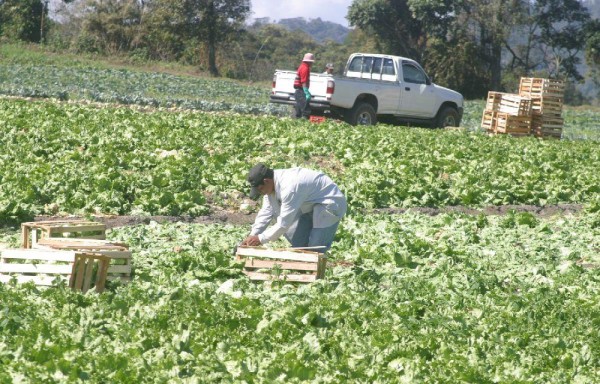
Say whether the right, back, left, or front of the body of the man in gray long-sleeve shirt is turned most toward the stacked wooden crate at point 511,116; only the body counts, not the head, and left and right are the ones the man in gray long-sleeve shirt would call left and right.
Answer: right

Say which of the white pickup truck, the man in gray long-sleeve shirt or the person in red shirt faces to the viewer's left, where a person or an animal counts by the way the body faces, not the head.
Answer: the man in gray long-sleeve shirt

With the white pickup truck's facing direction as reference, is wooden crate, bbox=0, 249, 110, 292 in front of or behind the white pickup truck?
behind

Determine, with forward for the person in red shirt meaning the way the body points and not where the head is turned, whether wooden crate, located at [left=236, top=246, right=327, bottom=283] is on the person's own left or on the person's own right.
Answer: on the person's own right

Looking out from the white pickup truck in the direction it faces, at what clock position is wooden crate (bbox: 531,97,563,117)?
The wooden crate is roughly at 1 o'clock from the white pickup truck.

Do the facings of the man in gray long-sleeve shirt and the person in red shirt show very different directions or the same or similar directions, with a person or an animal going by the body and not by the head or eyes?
very different directions

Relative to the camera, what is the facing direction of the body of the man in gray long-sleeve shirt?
to the viewer's left

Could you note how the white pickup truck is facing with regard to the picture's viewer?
facing away from the viewer and to the right of the viewer
